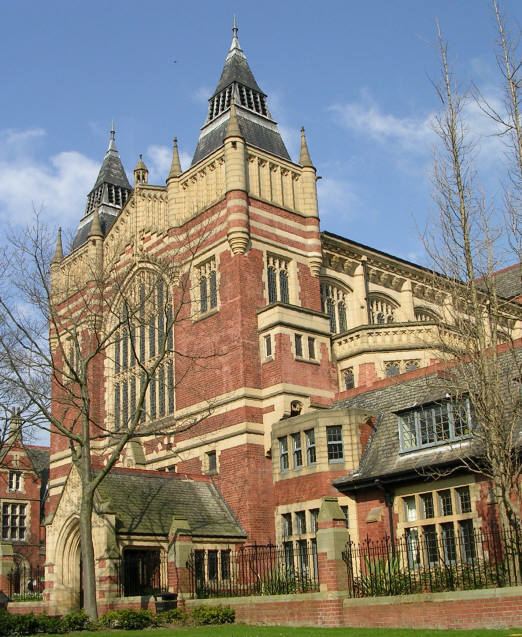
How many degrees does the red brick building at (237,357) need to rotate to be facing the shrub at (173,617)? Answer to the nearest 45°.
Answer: approximately 45° to its left

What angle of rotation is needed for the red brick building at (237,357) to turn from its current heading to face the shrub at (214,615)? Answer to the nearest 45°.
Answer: approximately 45° to its left

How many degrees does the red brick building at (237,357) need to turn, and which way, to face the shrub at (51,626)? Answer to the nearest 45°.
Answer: approximately 45° to its left

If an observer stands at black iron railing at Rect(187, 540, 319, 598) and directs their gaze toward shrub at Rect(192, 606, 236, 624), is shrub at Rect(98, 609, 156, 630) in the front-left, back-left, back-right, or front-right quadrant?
front-right

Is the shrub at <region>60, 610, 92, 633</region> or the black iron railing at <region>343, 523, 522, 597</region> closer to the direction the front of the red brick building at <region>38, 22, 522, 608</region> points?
the shrub

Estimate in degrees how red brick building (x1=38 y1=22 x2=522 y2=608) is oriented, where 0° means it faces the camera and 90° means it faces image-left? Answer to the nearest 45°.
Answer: approximately 45°
